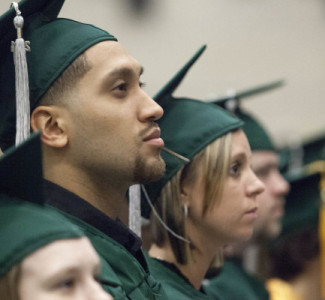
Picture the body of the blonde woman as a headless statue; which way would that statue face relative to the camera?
to the viewer's right

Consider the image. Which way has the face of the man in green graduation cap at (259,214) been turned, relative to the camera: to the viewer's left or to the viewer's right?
to the viewer's right

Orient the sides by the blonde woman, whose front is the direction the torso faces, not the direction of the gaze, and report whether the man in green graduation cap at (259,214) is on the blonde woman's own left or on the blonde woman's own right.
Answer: on the blonde woman's own left

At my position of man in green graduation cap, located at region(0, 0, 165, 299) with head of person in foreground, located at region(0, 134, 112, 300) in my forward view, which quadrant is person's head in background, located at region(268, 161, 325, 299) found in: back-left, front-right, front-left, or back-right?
back-left

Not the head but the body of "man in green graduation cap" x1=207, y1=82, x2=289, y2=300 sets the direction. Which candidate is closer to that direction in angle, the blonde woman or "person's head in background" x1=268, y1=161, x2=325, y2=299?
the person's head in background

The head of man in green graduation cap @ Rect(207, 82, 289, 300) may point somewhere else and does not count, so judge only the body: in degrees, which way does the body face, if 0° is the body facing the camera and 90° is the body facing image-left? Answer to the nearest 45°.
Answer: approximately 270°

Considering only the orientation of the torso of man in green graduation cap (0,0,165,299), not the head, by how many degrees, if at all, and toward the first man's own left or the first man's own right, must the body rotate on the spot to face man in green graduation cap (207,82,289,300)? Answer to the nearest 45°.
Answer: approximately 45° to the first man's own left

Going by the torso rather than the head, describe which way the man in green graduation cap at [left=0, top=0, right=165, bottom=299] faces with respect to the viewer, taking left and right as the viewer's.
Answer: facing to the right of the viewer

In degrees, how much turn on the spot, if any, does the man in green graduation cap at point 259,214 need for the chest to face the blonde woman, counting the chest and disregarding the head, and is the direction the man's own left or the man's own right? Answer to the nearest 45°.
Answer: approximately 90° to the man's own right

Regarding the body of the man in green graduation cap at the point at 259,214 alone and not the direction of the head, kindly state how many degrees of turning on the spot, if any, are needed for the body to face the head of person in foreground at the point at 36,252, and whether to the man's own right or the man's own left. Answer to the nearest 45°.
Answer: approximately 90° to the man's own right

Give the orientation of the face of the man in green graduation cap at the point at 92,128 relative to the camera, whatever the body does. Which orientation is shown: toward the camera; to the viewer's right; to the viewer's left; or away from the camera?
to the viewer's right
